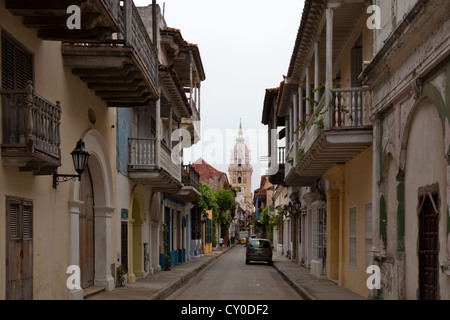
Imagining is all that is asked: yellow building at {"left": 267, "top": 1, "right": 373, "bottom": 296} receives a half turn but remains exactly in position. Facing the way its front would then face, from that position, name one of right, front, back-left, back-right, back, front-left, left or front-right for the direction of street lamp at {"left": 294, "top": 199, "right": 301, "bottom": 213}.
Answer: left

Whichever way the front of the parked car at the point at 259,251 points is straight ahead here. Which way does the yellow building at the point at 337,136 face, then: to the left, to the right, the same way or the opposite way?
to the left

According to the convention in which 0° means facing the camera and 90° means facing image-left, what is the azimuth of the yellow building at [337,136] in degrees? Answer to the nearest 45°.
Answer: approximately 90°

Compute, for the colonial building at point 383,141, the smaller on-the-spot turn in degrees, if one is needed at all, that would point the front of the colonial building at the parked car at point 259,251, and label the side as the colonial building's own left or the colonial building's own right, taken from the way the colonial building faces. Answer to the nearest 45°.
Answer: approximately 135° to the colonial building's own right

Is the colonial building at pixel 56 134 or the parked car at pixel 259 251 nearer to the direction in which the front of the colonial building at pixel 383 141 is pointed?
the colonial building

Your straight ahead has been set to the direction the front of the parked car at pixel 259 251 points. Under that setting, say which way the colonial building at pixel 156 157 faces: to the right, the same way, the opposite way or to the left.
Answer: to the right

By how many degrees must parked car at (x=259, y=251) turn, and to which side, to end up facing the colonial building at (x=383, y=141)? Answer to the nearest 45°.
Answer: approximately 180°

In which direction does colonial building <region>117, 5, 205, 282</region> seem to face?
to the viewer's right

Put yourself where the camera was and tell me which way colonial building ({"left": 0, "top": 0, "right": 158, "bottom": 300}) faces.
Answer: facing the viewer and to the right of the viewer

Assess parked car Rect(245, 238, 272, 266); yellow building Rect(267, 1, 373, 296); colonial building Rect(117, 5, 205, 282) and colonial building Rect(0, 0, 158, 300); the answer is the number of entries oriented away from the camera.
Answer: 1

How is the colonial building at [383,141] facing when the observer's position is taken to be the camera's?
facing the viewer and to the left of the viewer

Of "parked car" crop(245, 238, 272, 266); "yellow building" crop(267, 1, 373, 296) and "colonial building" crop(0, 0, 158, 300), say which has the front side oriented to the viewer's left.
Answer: the yellow building

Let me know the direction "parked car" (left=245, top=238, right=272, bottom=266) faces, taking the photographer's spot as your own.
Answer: facing away from the viewer
